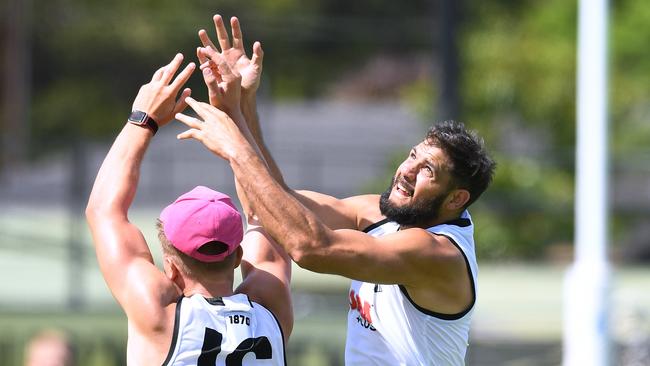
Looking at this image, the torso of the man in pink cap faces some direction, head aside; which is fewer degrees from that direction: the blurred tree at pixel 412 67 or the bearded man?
the blurred tree

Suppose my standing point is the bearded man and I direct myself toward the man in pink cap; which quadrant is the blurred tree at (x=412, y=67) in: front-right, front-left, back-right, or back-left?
back-right

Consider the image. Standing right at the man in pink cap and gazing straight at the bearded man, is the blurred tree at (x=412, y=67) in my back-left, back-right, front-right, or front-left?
front-left

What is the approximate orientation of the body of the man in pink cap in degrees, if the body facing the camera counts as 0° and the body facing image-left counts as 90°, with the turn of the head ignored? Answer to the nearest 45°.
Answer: approximately 180°

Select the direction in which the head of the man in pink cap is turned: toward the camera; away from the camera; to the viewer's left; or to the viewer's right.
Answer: away from the camera

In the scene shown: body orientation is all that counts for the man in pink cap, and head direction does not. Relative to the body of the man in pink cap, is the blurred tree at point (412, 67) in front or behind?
in front
